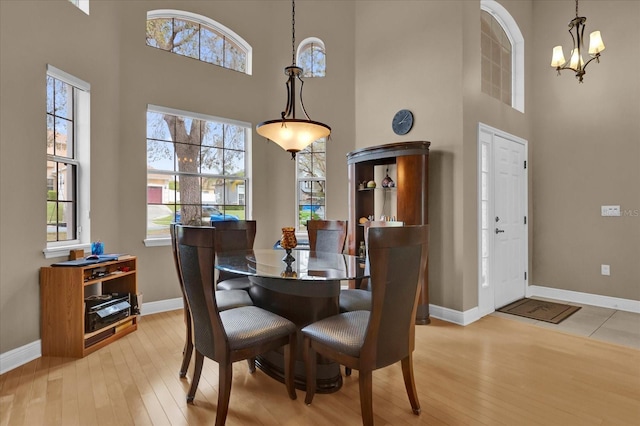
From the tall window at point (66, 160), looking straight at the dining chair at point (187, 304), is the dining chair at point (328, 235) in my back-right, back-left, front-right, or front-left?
front-left

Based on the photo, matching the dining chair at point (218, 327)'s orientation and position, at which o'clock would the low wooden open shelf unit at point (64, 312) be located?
The low wooden open shelf unit is roughly at 9 o'clock from the dining chair.

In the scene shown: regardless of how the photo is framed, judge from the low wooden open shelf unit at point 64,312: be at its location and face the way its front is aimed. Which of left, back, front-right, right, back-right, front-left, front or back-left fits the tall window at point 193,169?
left

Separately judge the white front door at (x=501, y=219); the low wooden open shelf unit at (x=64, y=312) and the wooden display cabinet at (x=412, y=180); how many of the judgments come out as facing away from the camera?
0

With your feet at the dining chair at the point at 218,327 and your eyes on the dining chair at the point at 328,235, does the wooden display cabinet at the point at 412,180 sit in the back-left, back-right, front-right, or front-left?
front-right

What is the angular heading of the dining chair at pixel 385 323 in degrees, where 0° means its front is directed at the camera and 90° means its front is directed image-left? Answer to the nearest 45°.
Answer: approximately 135°

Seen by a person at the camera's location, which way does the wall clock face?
facing the viewer and to the left of the viewer

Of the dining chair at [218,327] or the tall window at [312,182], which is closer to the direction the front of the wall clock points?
the dining chair

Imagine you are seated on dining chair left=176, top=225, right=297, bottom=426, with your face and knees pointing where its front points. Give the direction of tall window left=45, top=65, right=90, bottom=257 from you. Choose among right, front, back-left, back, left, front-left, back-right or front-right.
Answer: left

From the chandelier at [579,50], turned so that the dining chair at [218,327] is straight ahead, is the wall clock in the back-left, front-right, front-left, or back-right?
front-right

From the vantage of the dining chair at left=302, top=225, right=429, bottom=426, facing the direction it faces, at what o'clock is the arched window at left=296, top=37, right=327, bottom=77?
The arched window is roughly at 1 o'clock from the dining chair.

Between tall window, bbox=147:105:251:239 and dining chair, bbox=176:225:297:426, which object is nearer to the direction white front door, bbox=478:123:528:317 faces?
the dining chair

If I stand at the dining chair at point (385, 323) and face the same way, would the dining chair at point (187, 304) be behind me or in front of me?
in front

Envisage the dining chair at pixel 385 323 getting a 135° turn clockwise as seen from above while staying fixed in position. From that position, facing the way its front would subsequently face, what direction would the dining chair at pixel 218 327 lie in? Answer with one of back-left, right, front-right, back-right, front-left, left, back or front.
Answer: back

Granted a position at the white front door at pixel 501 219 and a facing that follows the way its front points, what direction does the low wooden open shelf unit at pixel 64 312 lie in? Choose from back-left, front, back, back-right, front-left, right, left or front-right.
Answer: right

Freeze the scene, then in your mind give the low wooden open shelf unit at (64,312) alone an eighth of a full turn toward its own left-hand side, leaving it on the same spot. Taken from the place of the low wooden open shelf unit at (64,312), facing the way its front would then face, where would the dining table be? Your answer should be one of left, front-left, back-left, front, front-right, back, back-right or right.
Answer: front-right

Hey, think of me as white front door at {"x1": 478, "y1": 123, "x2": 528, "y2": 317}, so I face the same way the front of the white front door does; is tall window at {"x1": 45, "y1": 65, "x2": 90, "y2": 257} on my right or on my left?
on my right
